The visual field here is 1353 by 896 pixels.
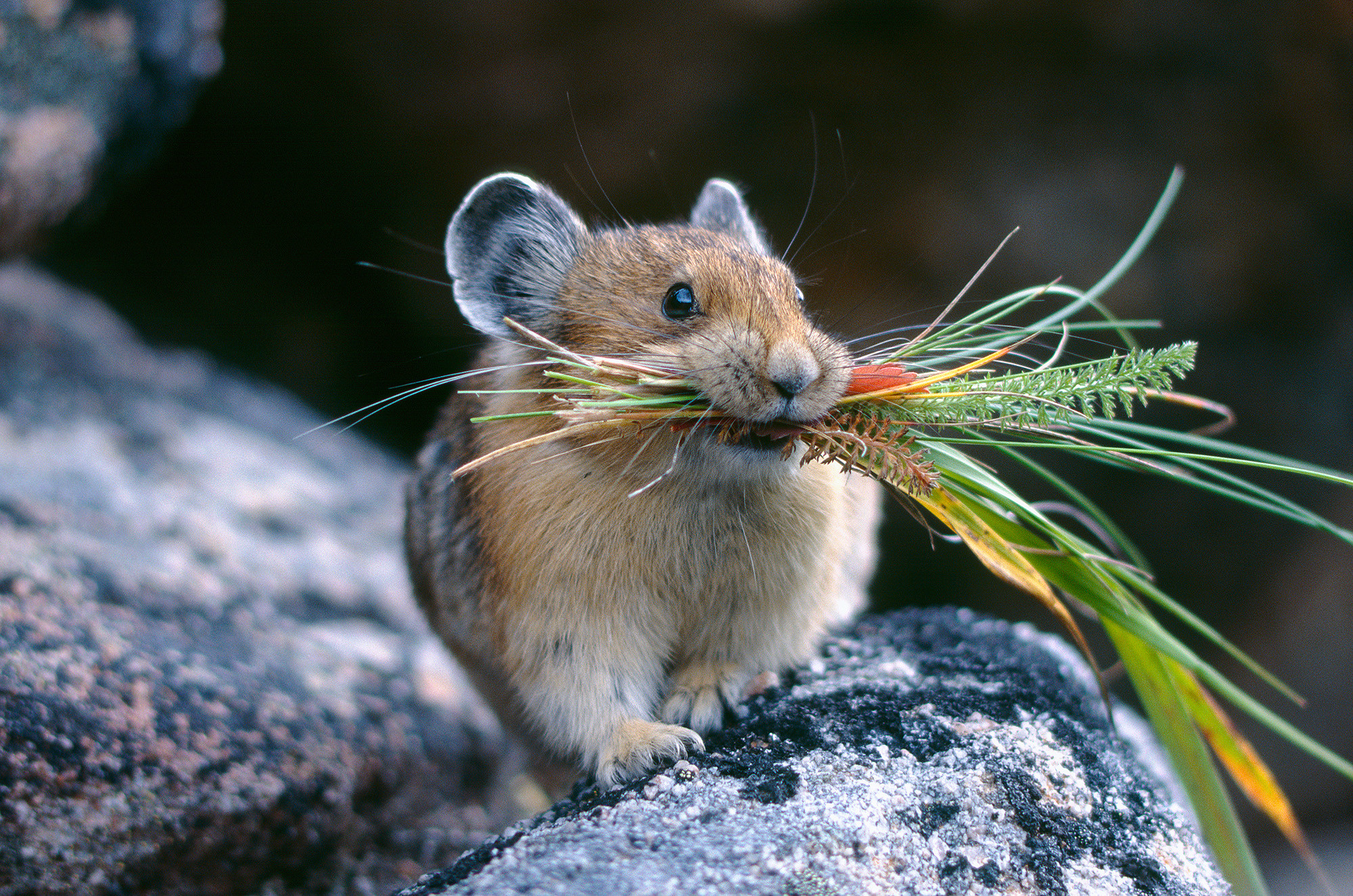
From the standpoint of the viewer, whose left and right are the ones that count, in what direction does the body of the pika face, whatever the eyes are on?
facing the viewer and to the right of the viewer
